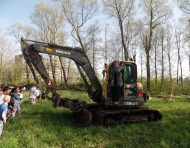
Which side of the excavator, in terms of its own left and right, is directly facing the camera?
left

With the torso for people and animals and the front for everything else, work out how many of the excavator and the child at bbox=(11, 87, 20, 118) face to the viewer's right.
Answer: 1

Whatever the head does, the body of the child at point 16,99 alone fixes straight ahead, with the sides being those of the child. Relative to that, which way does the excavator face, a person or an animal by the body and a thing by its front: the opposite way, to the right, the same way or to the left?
the opposite way

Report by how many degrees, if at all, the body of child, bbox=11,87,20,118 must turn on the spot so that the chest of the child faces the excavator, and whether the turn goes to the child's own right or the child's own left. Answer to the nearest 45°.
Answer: approximately 45° to the child's own right

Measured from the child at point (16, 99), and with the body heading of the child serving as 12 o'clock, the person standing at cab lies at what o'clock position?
The person standing at cab is roughly at 1 o'clock from the child.

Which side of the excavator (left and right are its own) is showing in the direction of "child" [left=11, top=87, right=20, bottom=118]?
front

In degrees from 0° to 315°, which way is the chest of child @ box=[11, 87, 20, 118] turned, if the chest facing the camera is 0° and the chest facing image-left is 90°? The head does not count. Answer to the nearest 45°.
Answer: approximately 270°

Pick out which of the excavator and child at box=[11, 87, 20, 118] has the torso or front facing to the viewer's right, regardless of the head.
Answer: the child
